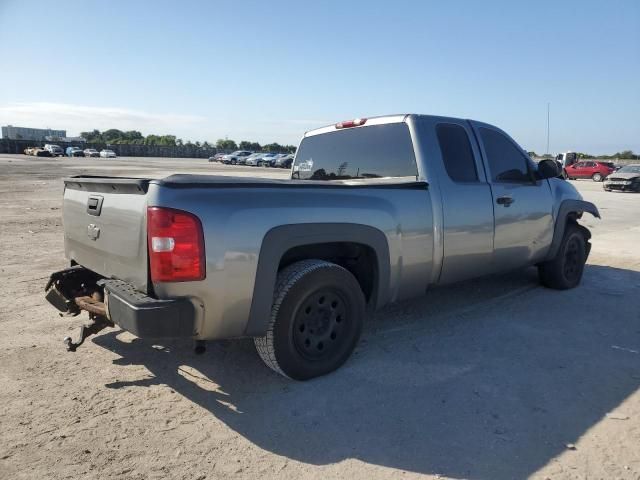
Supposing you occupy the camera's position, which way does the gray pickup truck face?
facing away from the viewer and to the right of the viewer

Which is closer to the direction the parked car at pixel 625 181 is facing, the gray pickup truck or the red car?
the gray pickup truck

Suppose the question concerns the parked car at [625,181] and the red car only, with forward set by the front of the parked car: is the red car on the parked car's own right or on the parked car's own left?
on the parked car's own right

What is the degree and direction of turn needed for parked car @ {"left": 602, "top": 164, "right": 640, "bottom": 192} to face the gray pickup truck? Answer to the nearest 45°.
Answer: approximately 45° to its left

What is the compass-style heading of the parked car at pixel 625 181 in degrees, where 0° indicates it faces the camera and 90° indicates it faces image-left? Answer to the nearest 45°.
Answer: approximately 45°

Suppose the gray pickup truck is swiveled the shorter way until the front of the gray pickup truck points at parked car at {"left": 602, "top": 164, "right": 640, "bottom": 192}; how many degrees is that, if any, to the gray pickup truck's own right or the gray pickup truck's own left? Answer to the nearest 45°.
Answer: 0° — it already faces it
